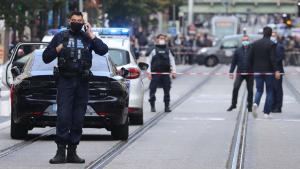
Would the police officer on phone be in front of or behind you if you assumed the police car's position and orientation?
behind

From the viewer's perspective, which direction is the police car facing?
away from the camera

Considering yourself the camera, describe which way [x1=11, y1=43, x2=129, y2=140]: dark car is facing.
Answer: facing away from the viewer

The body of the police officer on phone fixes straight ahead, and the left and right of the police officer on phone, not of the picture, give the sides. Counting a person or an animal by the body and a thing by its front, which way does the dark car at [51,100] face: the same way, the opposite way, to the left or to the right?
the opposite way

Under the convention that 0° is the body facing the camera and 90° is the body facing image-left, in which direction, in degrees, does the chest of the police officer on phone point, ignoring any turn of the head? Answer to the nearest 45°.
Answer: approximately 0°

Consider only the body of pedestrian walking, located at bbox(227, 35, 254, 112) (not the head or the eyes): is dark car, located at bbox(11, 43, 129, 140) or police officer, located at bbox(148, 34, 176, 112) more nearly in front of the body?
the dark car

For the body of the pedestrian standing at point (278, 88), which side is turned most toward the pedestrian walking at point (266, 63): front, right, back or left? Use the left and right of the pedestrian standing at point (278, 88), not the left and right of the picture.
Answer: front

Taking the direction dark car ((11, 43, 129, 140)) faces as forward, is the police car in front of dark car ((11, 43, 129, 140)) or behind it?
in front

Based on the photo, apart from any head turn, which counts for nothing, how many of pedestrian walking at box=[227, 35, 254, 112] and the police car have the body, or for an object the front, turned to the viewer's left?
0
